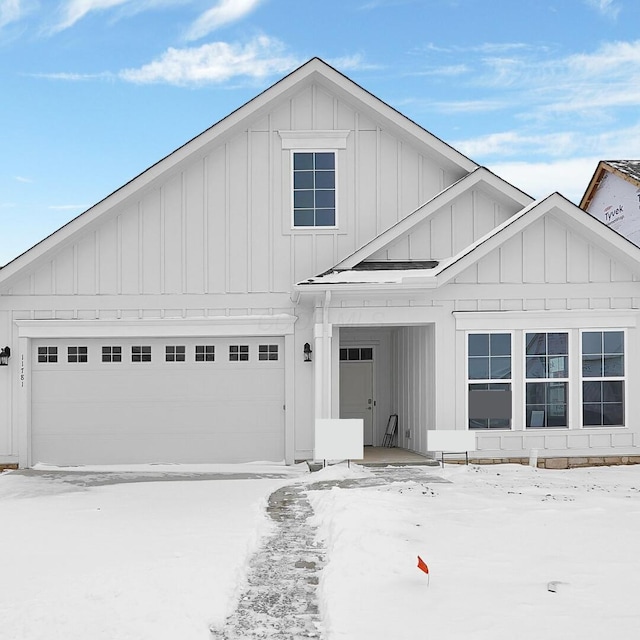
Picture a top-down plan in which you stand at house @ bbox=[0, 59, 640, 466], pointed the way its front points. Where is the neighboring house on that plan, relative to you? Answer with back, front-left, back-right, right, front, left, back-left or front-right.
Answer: back-left

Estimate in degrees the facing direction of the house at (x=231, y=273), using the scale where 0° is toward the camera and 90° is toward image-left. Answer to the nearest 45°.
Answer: approximately 0°
